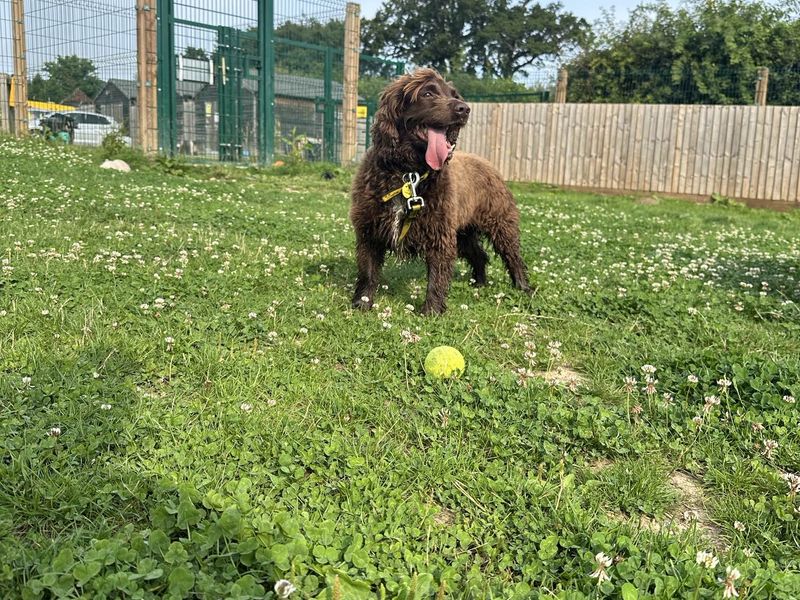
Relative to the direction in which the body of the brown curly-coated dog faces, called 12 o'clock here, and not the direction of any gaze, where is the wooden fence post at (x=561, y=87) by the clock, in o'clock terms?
The wooden fence post is roughly at 5 o'clock from the brown curly-coated dog.

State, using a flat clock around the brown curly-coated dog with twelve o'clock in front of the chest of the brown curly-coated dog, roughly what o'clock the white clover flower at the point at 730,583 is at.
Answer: The white clover flower is roughly at 10 o'clock from the brown curly-coated dog.

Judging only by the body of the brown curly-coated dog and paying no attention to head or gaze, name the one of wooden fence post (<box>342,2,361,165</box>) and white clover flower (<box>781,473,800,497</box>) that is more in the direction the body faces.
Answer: the white clover flower

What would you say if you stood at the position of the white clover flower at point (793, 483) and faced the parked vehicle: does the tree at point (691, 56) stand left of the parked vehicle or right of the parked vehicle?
right

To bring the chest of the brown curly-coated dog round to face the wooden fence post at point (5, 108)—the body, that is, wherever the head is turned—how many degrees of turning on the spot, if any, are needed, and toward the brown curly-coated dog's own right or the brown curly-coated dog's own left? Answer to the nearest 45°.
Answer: approximately 90° to the brown curly-coated dog's own right

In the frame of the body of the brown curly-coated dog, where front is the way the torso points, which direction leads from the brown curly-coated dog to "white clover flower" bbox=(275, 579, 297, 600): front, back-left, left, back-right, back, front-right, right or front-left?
front-left

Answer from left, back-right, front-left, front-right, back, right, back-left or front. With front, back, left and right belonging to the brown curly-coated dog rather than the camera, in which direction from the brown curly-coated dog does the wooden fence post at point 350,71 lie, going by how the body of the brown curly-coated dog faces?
back-right

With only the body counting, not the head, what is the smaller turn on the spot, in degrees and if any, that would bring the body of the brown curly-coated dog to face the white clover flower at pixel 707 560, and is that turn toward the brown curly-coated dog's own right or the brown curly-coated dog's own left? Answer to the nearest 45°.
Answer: approximately 45° to the brown curly-coated dog's own left

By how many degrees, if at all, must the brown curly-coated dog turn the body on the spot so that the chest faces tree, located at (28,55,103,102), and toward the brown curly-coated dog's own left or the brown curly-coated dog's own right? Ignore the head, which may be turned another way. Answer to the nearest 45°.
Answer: approximately 90° to the brown curly-coated dog's own right

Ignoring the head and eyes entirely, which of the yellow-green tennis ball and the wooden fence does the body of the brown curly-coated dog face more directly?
the yellow-green tennis ball

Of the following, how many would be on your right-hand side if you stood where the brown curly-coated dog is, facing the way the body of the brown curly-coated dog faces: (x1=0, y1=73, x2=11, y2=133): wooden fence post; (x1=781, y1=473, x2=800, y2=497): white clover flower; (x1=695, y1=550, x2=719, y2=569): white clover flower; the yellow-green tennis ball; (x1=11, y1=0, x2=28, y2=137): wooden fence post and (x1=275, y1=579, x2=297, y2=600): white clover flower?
2

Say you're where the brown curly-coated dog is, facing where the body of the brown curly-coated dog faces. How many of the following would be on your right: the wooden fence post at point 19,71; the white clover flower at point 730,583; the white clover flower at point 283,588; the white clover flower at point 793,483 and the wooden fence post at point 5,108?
2

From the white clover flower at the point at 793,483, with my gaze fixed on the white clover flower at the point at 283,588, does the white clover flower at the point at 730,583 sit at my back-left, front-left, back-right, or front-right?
front-left

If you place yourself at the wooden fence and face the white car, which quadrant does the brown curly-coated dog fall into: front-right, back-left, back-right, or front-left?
back-left

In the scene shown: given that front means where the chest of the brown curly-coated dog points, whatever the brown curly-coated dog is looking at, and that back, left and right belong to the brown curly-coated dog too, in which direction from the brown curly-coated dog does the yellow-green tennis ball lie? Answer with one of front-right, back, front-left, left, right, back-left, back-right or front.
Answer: front-left

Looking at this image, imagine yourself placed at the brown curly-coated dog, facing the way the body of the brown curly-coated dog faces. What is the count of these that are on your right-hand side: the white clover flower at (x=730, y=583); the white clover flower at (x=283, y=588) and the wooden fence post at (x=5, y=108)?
1
